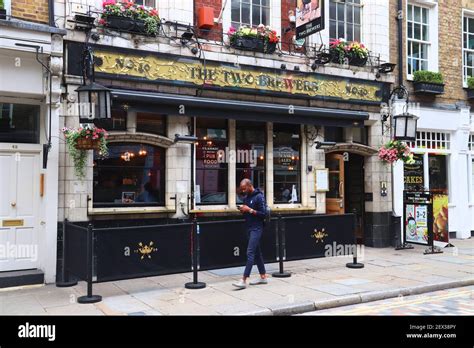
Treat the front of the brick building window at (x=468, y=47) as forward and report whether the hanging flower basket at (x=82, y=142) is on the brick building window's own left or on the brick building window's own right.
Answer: on the brick building window's own right

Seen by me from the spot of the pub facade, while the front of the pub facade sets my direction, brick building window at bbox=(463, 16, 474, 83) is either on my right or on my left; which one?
on my left

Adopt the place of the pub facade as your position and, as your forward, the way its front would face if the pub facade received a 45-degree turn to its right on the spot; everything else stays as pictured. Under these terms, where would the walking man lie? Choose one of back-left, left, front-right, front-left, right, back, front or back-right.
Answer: front

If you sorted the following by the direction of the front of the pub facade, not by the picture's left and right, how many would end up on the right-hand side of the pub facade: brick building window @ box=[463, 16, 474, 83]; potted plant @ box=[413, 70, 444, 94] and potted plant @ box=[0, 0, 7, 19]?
1

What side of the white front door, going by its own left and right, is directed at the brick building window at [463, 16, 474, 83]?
left

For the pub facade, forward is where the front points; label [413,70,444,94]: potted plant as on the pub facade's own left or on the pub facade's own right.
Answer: on the pub facade's own left

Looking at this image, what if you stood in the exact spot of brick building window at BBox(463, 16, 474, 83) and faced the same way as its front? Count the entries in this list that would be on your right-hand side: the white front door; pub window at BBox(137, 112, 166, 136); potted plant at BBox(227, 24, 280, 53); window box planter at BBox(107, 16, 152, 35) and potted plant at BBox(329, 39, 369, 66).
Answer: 5

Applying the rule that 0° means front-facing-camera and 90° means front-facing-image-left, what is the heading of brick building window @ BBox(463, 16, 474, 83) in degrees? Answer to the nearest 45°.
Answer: approximately 315°

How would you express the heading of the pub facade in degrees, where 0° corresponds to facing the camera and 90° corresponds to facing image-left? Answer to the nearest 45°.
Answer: approximately 315°

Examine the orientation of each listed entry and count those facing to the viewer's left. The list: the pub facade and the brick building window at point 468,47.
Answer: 0

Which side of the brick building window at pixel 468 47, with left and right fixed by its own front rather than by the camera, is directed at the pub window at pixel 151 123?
right

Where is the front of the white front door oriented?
toward the camera
